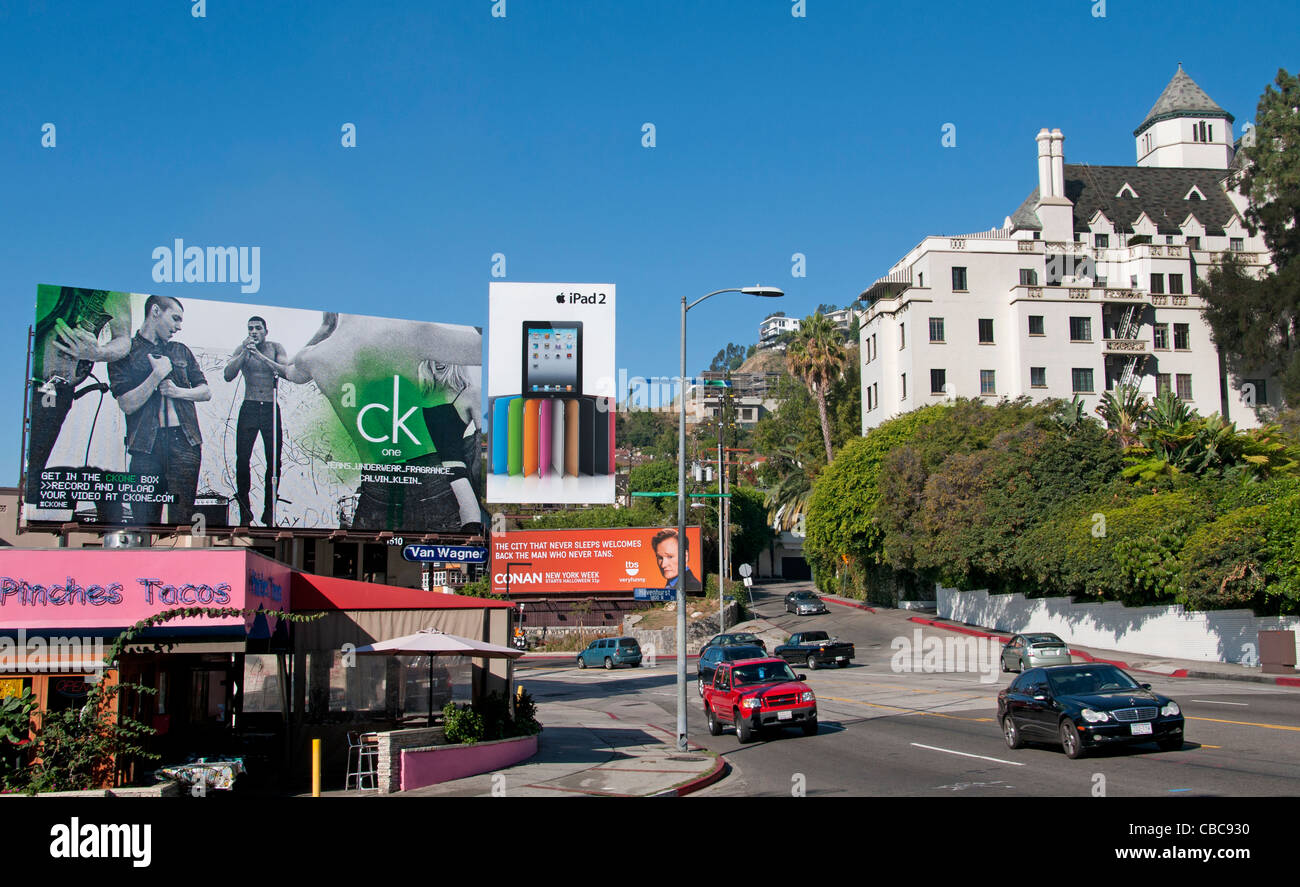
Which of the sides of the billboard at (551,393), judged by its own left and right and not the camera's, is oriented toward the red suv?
front

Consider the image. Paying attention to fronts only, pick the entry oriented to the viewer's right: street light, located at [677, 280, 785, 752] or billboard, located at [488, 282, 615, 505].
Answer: the street light

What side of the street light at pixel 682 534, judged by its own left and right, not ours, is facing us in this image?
right

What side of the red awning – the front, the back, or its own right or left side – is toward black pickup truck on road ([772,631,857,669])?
left

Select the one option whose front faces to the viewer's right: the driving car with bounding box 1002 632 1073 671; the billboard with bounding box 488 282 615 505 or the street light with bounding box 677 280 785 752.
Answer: the street light

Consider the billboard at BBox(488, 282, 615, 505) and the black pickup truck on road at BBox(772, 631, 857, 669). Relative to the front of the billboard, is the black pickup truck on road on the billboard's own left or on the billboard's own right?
on the billboard's own left

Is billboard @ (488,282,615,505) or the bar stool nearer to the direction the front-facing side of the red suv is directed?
the bar stool

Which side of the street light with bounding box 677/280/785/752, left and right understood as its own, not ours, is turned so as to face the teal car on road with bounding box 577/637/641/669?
left
